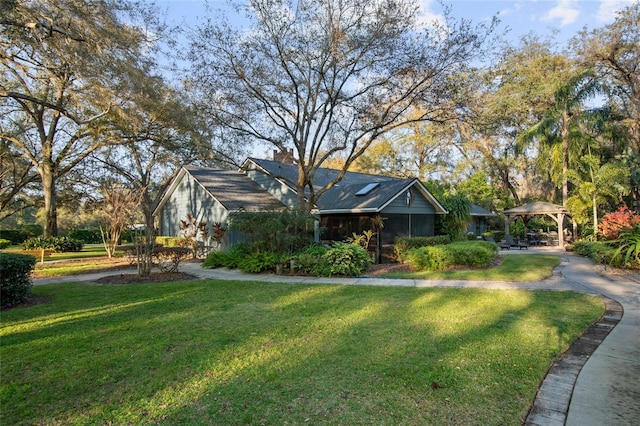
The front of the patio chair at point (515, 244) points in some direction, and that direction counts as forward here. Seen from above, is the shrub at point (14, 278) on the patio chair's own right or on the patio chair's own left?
on the patio chair's own right

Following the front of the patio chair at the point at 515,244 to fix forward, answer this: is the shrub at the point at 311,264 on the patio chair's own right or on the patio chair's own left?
on the patio chair's own right

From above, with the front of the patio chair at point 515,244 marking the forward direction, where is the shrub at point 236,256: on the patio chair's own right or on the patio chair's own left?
on the patio chair's own right

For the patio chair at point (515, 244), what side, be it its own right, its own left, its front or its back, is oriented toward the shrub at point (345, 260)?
right

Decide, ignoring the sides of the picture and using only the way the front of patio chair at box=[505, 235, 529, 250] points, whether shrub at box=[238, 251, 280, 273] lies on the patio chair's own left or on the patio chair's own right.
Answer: on the patio chair's own right

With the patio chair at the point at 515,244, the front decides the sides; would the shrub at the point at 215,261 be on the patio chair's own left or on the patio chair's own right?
on the patio chair's own right

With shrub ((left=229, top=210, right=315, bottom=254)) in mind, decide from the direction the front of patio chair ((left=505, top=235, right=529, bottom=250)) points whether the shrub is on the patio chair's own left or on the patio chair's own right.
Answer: on the patio chair's own right

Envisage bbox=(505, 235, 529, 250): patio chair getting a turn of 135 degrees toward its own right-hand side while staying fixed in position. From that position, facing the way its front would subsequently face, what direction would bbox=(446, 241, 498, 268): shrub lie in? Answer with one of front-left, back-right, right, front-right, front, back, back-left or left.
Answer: front-left
